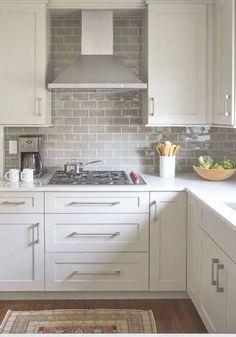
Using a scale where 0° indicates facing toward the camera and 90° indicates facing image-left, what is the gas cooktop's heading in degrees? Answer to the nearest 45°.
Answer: approximately 0°

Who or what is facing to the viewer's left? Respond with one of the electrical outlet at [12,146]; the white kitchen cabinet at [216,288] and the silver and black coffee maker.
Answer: the white kitchen cabinet
